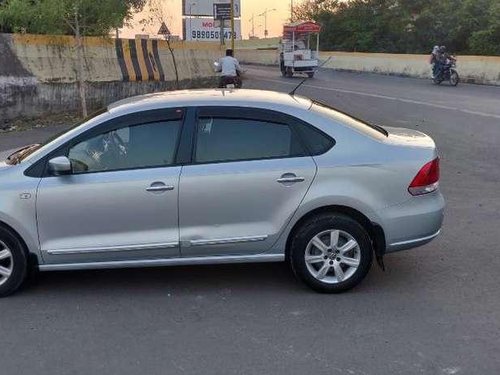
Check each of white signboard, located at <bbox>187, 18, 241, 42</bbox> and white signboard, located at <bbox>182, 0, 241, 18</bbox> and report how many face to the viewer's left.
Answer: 0

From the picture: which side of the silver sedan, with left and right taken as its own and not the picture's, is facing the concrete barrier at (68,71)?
right

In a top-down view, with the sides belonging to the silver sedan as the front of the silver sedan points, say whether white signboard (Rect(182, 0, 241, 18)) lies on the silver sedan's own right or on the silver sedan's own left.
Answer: on the silver sedan's own right

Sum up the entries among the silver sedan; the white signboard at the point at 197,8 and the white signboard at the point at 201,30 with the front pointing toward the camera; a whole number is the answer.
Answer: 2

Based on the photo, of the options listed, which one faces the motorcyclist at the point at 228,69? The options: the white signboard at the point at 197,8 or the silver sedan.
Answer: the white signboard

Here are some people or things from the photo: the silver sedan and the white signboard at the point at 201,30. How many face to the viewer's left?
1

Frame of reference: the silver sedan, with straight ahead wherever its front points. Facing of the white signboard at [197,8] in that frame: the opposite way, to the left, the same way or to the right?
to the left

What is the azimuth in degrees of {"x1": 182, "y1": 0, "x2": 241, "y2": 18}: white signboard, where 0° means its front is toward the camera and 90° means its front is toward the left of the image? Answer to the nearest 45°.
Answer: approximately 0°

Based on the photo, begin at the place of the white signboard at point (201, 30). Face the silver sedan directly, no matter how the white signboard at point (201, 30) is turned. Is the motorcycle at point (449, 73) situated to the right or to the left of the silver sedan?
left

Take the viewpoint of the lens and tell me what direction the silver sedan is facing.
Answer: facing to the left of the viewer
